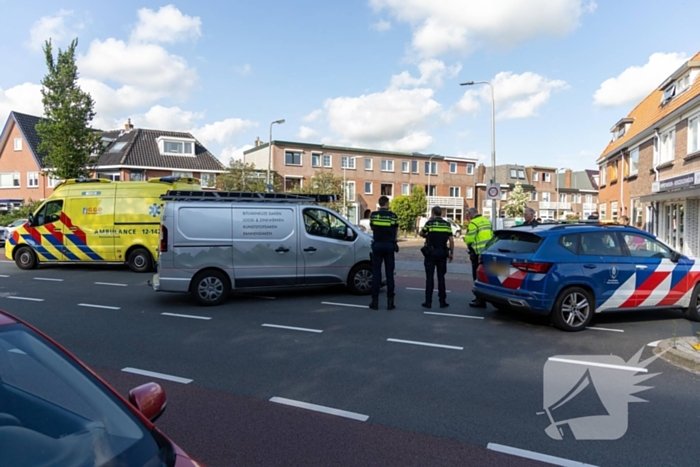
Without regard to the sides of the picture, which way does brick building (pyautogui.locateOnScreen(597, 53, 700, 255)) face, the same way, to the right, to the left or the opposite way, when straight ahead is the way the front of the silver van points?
the opposite way

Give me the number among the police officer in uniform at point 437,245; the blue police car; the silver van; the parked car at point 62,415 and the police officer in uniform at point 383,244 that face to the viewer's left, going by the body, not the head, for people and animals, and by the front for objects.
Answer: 0

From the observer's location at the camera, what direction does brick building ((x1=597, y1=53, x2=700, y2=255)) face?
facing the viewer and to the left of the viewer

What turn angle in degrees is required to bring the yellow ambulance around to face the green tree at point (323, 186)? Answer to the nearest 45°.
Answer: approximately 135° to its right

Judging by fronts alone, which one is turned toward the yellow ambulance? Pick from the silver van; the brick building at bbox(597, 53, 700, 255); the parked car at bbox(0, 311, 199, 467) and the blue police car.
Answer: the brick building

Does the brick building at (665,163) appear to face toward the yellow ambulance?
yes

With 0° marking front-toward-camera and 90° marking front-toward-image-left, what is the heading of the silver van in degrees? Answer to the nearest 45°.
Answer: approximately 270°

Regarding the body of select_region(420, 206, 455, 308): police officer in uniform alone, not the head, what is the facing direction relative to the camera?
away from the camera

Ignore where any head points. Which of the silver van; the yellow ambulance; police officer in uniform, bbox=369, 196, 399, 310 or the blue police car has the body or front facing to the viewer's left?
the yellow ambulance

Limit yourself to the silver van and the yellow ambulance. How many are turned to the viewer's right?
1

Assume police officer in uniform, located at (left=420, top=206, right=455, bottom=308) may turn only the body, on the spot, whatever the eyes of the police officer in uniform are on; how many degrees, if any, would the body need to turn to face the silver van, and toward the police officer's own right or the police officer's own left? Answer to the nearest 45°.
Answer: approximately 90° to the police officer's own left

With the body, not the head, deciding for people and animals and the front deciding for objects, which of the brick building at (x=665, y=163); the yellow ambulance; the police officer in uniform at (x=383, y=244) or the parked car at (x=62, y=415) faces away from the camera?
the police officer in uniform

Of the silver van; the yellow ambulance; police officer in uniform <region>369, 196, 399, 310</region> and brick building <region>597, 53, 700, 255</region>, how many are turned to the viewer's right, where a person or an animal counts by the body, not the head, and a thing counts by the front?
1

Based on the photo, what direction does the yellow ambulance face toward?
to the viewer's left

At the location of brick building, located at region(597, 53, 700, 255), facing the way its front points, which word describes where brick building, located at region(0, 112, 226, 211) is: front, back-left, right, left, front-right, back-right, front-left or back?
front-right

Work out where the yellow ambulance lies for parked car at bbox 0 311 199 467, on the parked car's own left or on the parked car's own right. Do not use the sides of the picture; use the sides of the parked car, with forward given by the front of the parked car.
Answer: on the parked car's own left
